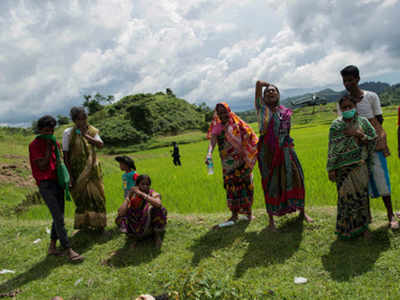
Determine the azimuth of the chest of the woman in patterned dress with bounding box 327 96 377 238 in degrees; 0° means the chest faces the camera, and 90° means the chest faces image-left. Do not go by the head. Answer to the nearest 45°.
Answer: approximately 0°

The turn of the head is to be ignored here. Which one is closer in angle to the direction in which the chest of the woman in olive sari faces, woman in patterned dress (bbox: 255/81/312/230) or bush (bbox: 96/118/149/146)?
the woman in patterned dress

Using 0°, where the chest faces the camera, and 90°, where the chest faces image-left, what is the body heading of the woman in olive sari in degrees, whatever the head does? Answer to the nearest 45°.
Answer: approximately 0°

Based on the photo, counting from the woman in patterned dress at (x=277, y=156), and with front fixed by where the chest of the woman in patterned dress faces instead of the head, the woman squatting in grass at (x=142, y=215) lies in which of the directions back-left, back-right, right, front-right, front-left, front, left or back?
right

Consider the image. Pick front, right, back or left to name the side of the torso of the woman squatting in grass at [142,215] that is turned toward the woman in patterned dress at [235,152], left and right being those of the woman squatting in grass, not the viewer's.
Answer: left

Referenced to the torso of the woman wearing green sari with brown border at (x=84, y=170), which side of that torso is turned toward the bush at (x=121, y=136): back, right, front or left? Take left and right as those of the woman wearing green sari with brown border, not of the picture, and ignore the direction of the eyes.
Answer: back

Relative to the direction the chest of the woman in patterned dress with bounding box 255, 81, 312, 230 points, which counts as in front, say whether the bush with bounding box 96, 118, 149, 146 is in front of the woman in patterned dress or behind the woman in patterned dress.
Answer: behind
